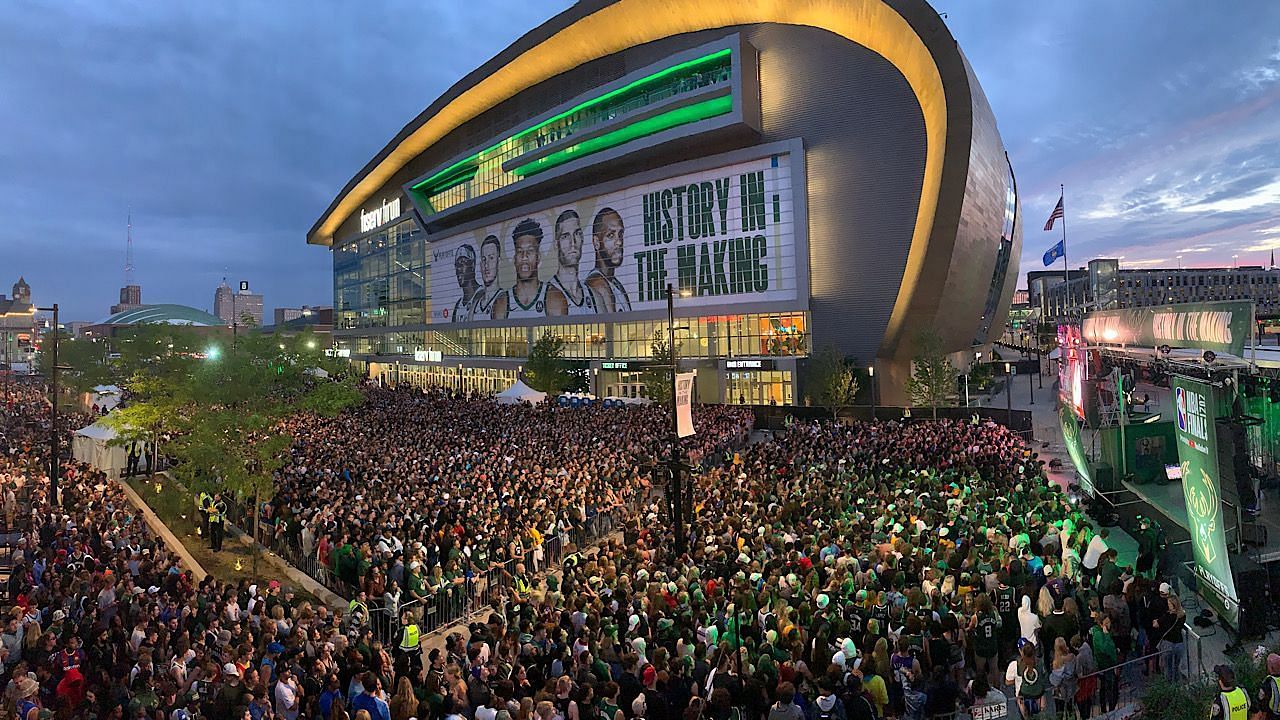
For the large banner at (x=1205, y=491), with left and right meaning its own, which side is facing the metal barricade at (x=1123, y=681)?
front

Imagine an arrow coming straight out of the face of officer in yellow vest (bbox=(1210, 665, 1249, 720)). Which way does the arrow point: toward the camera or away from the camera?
away from the camera

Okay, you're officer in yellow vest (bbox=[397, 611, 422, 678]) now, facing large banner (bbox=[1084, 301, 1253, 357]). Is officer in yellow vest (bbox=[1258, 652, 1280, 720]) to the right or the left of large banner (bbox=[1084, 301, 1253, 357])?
right

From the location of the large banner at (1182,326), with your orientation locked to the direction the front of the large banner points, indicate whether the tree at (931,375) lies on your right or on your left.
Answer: on your right

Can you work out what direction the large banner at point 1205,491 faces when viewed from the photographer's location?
facing the viewer and to the left of the viewer

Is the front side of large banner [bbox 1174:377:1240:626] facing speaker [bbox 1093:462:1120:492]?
no

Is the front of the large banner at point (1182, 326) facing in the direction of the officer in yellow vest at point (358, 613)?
yes

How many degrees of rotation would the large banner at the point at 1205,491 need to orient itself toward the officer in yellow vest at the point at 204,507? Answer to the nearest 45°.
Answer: approximately 45° to its right

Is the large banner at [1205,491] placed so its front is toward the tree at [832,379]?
no

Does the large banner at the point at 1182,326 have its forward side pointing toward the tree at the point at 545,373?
no

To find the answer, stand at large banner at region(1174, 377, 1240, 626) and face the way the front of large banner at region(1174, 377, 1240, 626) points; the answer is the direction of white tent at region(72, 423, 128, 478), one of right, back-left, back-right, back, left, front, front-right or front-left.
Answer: front-right

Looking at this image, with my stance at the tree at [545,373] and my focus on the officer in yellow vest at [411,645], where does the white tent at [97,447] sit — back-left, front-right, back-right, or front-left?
front-right

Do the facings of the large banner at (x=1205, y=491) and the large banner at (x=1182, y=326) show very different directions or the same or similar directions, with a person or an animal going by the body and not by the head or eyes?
same or similar directions

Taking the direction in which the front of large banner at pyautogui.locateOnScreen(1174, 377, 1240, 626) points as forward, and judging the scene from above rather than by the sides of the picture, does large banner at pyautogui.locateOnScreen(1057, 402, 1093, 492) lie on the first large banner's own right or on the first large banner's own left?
on the first large banner's own right

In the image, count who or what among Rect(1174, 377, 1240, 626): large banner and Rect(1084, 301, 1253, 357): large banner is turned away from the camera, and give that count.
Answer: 0

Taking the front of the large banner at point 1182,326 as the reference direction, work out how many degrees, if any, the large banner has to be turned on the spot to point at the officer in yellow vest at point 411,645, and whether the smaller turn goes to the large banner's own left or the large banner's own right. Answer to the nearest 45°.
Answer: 0° — it already faces them

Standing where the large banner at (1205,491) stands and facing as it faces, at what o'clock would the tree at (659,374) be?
The tree is roughly at 3 o'clock from the large banner.

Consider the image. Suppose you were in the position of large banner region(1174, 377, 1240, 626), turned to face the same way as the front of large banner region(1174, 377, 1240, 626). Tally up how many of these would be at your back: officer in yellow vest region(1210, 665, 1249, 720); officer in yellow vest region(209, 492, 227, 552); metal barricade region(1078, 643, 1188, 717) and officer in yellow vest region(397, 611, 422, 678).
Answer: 0

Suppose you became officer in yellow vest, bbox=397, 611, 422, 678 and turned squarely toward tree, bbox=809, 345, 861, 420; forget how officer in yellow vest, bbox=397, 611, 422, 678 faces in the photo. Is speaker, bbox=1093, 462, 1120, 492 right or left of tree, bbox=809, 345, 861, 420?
right
